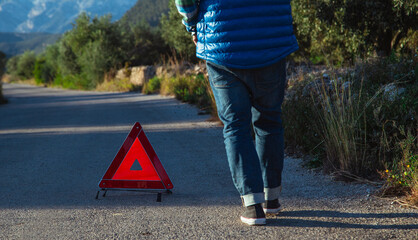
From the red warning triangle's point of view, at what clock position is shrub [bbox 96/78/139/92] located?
The shrub is roughly at 6 o'clock from the red warning triangle.

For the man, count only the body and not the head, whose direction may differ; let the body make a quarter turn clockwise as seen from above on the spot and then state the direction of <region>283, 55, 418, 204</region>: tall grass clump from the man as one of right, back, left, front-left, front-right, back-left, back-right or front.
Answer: front-left

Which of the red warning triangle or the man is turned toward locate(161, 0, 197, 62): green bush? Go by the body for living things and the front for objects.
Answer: the man

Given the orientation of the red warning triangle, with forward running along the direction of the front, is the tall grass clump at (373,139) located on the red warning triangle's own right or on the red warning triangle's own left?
on the red warning triangle's own left

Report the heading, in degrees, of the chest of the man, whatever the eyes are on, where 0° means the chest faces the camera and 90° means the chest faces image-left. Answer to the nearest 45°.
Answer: approximately 180°

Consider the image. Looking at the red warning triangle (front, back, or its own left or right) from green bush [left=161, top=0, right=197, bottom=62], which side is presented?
back

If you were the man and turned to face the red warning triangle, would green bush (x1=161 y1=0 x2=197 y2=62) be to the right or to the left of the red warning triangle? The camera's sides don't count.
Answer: right

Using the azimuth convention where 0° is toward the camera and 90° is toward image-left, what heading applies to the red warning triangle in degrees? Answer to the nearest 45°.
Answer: approximately 0°

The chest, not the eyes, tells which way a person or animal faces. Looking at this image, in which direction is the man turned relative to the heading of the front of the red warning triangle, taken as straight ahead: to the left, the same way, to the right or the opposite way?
the opposite way

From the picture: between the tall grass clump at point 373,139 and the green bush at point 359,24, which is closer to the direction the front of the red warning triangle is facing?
the tall grass clump

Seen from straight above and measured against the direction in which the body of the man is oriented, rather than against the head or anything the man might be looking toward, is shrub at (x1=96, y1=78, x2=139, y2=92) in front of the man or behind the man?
in front

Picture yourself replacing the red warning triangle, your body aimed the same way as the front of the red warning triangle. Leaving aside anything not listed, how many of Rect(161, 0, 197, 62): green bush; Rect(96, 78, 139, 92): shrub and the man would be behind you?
2

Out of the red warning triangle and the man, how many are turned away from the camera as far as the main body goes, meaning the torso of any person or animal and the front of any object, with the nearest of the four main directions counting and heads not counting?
1

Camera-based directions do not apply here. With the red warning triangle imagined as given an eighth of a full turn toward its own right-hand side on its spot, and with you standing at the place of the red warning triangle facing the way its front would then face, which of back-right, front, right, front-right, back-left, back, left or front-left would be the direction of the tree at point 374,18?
back
